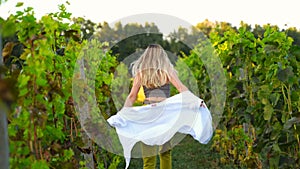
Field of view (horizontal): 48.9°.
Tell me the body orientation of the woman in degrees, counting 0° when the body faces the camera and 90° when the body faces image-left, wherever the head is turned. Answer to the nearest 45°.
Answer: approximately 180°

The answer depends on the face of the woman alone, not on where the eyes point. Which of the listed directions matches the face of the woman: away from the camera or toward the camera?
away from the camera
